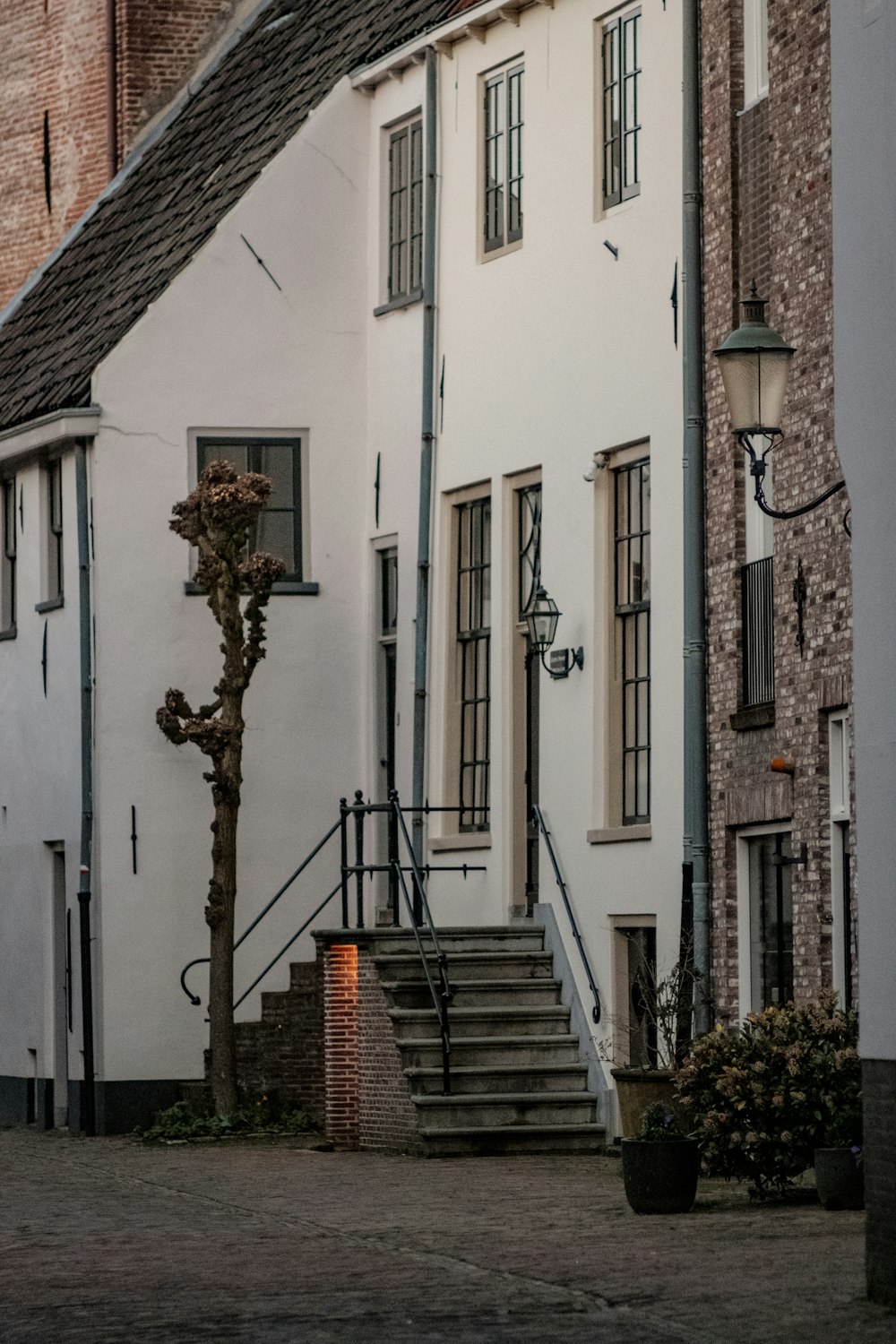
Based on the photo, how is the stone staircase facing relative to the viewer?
toward the camera

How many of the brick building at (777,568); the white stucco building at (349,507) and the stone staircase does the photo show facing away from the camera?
0

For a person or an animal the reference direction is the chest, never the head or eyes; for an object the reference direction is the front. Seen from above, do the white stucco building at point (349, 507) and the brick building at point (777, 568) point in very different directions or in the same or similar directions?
same or similar directions

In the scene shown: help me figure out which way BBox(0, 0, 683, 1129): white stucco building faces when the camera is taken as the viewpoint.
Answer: facing the viewer and to the left of the viewer

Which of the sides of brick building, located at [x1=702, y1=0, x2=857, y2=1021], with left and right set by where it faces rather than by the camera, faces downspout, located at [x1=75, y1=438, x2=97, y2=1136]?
right

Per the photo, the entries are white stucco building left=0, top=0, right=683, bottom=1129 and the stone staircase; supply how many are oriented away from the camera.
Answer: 0

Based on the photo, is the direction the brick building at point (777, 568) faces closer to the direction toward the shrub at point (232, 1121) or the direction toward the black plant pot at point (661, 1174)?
the black plant pot

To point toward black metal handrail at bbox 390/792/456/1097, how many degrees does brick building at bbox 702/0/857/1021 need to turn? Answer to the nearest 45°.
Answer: approximately 90° to its right

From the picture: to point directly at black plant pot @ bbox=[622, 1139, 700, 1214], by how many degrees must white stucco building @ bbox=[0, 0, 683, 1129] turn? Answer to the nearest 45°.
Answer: approximately 45° to its left

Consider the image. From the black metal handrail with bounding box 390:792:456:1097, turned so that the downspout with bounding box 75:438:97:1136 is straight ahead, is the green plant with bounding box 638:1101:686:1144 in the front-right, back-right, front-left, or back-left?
back-left
